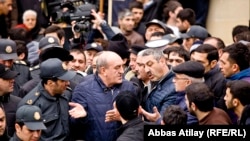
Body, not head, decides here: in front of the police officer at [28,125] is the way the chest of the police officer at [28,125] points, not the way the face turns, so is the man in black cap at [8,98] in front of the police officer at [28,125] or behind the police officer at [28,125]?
behind

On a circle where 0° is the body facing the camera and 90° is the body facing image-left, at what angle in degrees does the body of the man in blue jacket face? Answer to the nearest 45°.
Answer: approximately 315°

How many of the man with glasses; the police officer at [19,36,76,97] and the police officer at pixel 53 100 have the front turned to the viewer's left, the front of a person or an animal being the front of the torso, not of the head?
1

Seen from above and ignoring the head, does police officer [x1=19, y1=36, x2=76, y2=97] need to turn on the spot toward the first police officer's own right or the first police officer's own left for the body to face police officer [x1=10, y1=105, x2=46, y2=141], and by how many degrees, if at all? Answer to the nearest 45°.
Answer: approximately 45° to the first police officer's own right

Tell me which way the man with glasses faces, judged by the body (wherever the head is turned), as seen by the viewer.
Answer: to the viewer's left

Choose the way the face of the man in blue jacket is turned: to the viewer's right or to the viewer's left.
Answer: to the viewer's right

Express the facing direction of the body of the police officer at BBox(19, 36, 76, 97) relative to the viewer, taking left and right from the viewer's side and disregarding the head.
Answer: facing the viewer and to the right of the viewer
